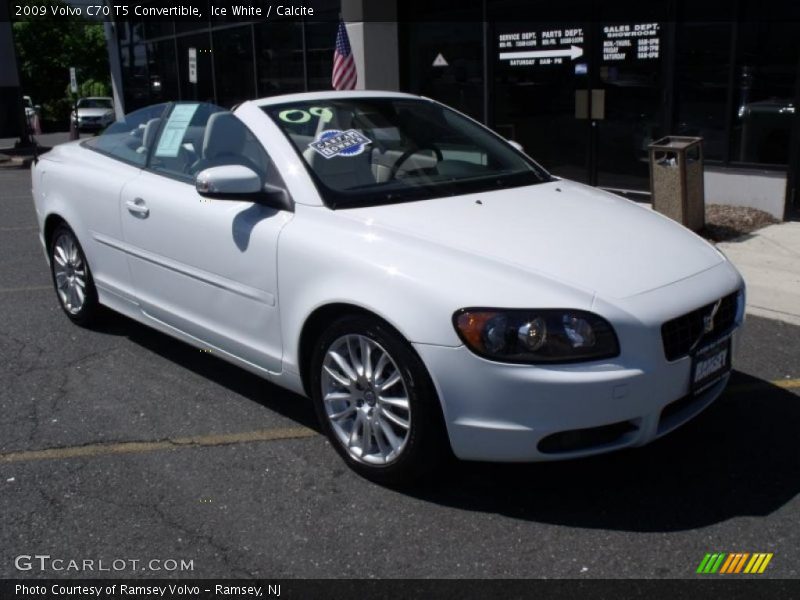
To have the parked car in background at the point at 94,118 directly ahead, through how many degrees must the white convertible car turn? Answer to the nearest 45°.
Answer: approximately 135° to its left

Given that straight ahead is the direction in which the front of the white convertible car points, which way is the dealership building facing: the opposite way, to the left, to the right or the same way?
to the right

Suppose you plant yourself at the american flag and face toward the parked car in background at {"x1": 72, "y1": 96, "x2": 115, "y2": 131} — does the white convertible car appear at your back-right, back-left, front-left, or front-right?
back-left

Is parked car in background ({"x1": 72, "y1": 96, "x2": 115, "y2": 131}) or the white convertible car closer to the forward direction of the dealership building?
the white convertible car

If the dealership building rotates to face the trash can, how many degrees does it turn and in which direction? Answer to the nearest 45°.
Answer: approximately 45° to its left

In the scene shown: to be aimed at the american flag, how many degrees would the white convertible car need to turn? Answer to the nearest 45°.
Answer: approximately 135° to its left

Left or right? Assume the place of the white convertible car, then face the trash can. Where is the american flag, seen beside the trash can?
left

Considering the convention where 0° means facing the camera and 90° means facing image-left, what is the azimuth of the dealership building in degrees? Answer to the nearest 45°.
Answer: approximately 45°
